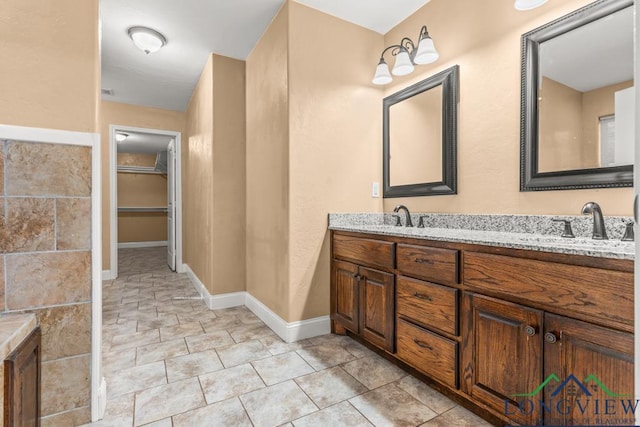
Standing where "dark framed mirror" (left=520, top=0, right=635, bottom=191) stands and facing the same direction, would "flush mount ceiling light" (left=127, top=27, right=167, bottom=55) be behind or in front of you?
in front

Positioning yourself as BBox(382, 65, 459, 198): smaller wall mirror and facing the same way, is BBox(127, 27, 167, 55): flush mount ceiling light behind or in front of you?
in front

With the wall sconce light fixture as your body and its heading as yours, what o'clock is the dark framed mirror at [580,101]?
The dark framed mirror is roughly at 8 o'clock from the wall sconce light fixture.

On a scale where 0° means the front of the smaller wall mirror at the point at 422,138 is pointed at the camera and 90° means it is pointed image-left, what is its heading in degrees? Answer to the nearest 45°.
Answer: approximately 45°

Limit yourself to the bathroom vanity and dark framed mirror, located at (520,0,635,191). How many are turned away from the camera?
0

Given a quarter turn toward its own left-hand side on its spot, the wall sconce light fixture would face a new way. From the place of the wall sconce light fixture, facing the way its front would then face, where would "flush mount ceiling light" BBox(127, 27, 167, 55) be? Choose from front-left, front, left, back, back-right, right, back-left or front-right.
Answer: back-right

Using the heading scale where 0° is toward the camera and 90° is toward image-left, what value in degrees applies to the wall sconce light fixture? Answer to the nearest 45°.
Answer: approximately 45°
